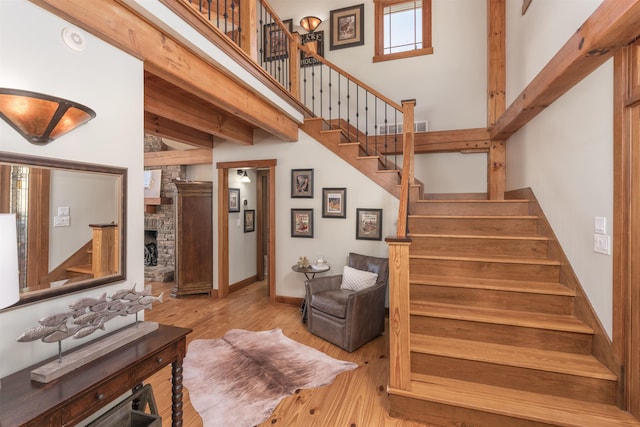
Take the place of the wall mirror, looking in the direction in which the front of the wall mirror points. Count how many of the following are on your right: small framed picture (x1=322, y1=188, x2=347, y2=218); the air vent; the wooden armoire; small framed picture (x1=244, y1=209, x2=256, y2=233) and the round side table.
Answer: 0

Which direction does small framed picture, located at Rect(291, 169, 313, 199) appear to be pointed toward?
toward the camera

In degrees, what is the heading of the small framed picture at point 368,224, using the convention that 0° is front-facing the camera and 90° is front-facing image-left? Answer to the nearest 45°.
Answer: approximately 0°

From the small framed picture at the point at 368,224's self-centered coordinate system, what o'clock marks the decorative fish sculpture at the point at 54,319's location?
The decorative fish sculpture is roughly at 1 o'clock from the small framed picture.

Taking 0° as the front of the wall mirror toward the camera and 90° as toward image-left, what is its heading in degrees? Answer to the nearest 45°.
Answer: approximately 315°

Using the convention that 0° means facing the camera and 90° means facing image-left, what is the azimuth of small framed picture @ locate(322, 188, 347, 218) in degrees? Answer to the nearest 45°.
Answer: approximately 0°

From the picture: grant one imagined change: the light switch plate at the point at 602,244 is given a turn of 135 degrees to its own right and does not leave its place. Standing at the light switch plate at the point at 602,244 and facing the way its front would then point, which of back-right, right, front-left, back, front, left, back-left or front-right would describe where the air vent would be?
front-left

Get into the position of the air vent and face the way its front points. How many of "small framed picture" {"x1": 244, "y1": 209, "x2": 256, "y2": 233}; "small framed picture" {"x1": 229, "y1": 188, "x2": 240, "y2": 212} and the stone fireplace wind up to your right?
3

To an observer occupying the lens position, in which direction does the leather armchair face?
facing the viewer and to the left of the viewer

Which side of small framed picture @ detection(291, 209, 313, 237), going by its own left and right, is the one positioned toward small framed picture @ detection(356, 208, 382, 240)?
left

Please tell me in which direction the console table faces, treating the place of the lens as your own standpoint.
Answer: facing the viewer and to the right of the viewer

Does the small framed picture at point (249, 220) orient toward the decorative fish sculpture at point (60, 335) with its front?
no

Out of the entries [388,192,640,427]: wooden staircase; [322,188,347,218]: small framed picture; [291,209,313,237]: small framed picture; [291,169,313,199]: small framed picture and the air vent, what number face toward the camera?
5

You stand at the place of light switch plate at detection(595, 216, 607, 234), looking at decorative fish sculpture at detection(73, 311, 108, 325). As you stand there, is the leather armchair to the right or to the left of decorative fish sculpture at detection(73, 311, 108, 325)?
right

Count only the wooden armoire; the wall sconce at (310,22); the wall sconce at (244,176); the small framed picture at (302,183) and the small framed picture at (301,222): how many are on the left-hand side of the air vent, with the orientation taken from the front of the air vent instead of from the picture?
0
